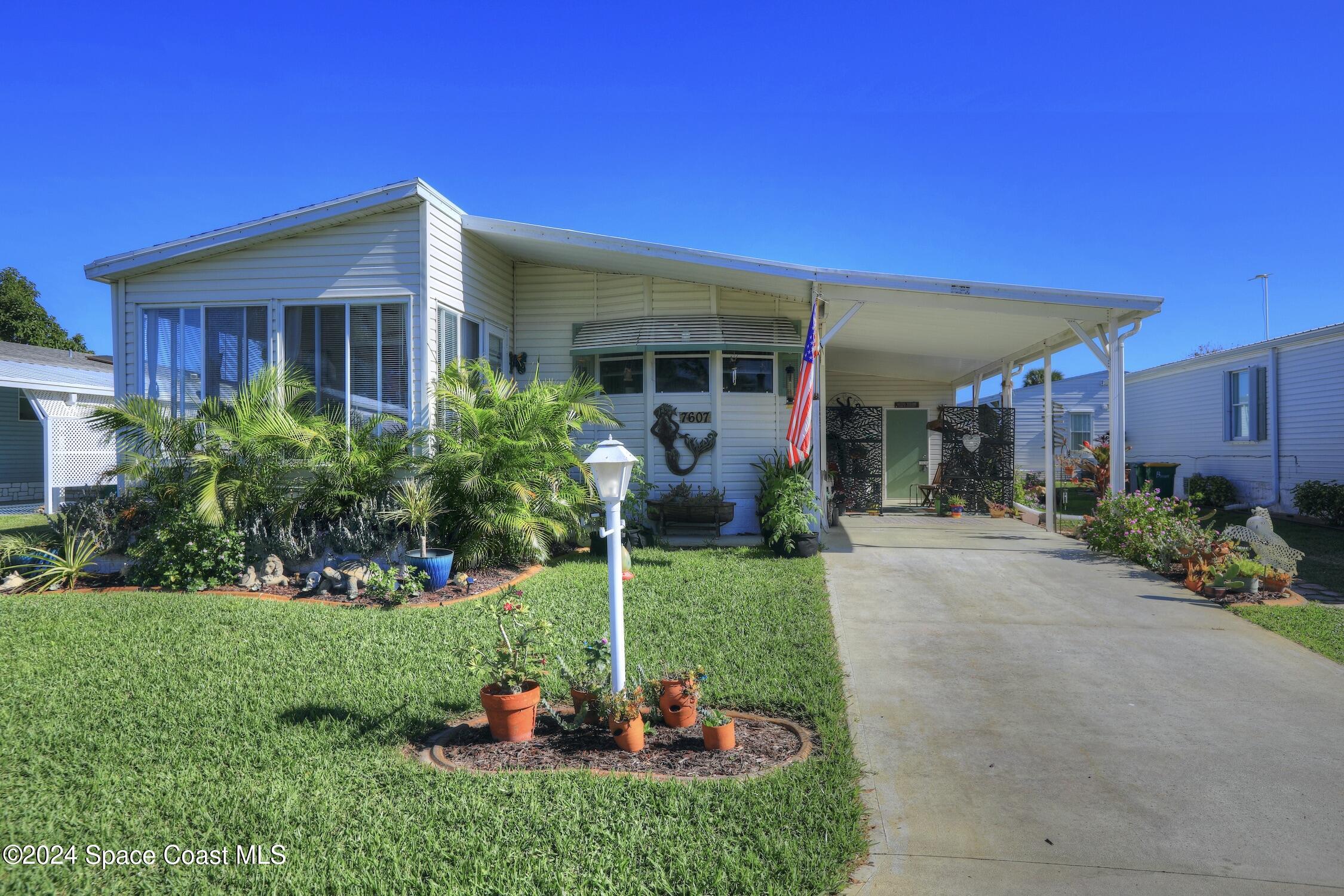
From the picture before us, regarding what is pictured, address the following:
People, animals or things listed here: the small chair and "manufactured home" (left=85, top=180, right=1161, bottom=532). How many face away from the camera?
0

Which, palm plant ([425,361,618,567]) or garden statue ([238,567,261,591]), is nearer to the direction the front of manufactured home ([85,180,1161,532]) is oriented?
the palm plant

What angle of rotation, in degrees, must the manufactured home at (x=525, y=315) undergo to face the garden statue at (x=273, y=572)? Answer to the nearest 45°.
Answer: approximately 45° to its right

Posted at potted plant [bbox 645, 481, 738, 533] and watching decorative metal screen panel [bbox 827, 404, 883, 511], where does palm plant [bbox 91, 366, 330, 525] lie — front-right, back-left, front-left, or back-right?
back-left

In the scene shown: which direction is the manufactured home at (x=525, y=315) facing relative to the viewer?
toward the camera

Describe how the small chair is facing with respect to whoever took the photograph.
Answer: facing the viewer and to the left of the viewer

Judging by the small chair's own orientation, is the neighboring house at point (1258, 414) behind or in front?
behind

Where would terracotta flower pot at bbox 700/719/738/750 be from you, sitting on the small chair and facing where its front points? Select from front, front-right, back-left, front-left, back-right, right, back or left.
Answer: front-left

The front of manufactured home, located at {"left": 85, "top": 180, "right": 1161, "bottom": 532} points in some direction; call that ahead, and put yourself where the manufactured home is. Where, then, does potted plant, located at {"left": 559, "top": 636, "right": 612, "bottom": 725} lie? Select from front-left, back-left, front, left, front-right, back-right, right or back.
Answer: front

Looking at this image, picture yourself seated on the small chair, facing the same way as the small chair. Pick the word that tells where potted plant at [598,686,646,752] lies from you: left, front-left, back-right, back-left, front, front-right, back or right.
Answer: front-left

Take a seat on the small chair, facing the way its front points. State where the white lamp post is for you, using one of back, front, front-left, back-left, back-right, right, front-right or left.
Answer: front-left

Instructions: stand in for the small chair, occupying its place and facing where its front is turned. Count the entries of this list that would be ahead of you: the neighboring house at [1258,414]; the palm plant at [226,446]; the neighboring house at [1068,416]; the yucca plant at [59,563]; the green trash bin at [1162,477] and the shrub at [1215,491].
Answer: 2

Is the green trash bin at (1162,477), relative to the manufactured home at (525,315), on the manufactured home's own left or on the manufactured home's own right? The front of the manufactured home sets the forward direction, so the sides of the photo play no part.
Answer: on the manufactured home's own left

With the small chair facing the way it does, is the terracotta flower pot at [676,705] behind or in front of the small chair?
in front

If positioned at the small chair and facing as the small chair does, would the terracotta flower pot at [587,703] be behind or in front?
in front
